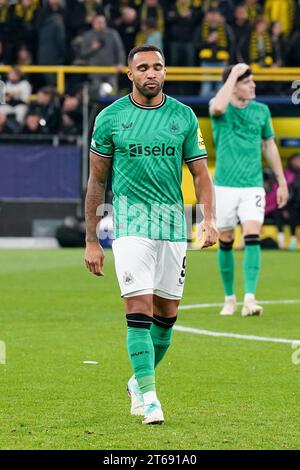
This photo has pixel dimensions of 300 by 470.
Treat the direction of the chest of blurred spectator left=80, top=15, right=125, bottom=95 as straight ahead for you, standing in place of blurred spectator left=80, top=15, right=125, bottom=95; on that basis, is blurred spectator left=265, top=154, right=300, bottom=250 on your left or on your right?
on your left

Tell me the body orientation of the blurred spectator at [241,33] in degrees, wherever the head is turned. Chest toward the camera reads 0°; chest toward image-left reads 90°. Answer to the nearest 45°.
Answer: approximately 0°

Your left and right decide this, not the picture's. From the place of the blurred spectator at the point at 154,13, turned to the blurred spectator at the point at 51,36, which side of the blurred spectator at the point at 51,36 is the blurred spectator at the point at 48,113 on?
left

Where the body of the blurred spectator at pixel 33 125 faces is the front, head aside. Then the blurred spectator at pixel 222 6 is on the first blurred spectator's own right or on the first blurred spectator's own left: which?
on the first blurred spectator's own left

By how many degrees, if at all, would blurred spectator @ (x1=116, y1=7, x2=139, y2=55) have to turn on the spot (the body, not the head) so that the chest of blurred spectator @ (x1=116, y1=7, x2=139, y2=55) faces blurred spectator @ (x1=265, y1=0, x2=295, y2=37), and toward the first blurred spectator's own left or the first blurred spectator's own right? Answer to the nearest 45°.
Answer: approximately 90° to the first blurred spectator's own left

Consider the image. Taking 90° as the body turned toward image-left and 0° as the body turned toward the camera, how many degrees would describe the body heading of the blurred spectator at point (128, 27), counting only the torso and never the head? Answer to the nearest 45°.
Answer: approximately 0°

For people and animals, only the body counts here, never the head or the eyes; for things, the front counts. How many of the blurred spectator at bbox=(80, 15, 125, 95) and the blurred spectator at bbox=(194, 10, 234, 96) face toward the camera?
2

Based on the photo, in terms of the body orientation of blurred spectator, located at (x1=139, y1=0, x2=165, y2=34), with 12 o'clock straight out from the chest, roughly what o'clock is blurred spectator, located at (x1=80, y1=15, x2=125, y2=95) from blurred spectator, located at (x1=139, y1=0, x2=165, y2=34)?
blurred spectator, located at (x1=80, y1=15, x2=125, y2=95) is roughly at 2 o'clock from blurred spectator, located at (x1=139, y1=0, x2=165, y2=34).
